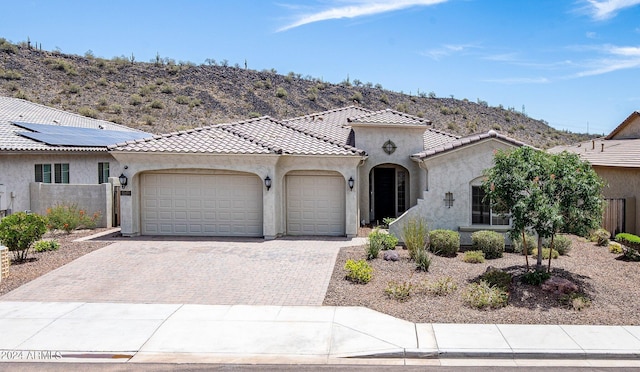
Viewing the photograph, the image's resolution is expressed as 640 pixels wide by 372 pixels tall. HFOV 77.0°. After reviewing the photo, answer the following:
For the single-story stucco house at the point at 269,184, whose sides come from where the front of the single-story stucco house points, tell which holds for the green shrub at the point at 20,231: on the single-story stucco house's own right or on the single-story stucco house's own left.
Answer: on the single-story stucco house's own right

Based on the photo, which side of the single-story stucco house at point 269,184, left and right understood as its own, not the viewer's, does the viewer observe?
front

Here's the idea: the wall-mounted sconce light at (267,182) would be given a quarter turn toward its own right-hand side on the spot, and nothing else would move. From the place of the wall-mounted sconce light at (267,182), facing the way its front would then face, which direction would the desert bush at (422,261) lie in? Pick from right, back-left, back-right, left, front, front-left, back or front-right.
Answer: back-left

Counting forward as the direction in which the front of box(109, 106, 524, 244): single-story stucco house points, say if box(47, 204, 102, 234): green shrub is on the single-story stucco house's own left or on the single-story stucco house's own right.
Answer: on the single-story stucco house's own right

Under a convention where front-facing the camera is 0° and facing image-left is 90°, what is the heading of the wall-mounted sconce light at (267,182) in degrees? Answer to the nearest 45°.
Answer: approximately 0°

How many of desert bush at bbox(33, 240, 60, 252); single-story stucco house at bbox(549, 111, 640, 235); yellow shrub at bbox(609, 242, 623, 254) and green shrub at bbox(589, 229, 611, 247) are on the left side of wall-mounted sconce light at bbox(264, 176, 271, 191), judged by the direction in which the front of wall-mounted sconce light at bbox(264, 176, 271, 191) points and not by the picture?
3

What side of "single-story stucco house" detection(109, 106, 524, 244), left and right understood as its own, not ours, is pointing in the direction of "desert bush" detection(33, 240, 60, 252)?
right

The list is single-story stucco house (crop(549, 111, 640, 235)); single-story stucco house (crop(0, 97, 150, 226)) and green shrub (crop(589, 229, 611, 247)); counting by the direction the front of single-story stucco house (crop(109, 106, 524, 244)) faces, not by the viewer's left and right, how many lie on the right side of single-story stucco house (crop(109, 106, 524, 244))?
1

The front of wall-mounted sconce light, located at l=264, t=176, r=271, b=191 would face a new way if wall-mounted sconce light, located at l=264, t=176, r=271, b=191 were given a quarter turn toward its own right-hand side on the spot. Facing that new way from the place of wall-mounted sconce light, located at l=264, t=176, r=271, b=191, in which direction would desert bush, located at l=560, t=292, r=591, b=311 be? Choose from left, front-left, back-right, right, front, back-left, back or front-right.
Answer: back-left

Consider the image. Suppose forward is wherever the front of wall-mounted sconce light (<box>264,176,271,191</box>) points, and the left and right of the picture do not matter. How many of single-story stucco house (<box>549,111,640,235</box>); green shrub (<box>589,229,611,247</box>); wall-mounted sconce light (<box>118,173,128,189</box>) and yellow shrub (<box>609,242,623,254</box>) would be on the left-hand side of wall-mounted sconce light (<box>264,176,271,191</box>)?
3

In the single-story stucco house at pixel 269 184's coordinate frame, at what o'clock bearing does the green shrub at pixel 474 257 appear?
The green shrub is roughly at 10 o'clock from the single-story stucco house.

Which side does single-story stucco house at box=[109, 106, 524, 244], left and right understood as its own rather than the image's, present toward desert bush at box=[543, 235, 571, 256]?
left

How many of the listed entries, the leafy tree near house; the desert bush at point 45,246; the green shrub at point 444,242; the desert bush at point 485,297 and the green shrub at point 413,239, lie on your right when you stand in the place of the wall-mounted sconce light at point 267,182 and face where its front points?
1

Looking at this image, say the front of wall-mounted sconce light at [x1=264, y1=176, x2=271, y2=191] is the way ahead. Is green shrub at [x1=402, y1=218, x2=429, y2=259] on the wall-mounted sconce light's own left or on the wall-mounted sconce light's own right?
on the wall-mounted sconce light's own left

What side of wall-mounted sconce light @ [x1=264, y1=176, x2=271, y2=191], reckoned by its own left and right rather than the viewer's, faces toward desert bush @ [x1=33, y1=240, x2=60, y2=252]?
right

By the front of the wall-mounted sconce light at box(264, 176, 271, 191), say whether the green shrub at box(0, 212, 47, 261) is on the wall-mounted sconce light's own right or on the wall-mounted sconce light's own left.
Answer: on the wall-mounted sconce light's own right

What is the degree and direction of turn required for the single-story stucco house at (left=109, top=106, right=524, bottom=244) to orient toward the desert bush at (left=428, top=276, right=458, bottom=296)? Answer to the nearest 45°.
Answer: approximately 45° to its left
